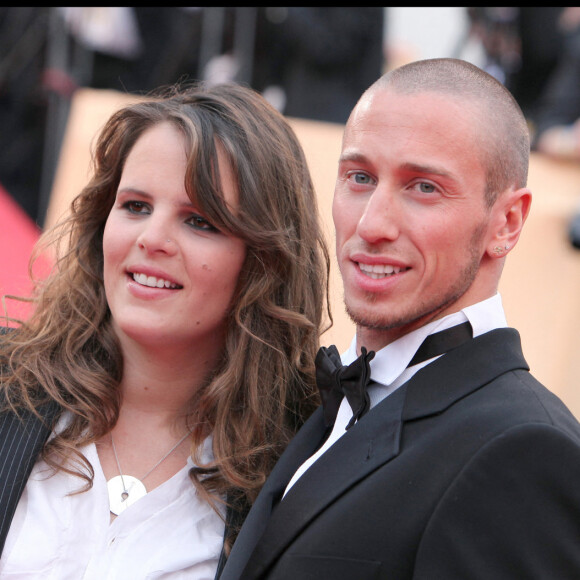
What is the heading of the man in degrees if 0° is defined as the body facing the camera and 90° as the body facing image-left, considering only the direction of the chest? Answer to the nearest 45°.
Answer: approximately 45°

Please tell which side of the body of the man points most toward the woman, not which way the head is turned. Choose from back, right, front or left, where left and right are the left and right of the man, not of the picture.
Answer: right
